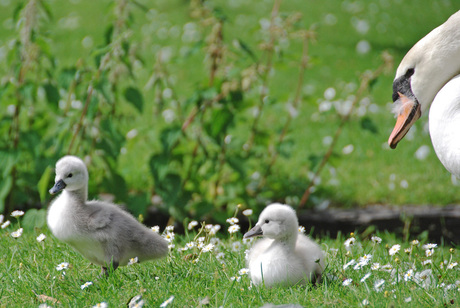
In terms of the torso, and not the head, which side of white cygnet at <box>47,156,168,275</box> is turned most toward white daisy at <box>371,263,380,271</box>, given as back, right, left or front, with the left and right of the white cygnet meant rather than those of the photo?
back

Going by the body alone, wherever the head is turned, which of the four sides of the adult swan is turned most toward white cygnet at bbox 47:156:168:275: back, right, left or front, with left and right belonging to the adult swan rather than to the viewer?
front

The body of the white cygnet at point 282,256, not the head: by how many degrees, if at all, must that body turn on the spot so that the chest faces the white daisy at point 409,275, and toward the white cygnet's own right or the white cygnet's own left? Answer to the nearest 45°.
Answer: approximately 135° to the white cygnet's own left

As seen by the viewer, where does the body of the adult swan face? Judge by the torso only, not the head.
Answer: to the viewer's left

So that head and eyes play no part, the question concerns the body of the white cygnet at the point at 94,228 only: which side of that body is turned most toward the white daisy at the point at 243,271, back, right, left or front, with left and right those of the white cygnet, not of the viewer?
back

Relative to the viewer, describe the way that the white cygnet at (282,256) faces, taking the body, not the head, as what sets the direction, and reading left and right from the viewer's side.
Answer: facing the viewer and to the left of the viewer

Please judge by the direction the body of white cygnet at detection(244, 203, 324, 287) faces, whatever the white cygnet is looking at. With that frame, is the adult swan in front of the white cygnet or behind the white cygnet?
behind

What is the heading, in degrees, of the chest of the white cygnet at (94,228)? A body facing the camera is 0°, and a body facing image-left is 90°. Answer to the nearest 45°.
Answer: approximately 90°

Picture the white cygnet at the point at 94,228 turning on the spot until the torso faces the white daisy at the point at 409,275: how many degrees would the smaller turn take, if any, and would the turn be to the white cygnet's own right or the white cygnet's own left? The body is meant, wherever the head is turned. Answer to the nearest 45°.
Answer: approximately 135° to the white cygnet's own left

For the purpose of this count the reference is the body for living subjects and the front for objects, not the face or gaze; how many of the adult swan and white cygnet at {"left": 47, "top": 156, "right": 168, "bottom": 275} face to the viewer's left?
2
